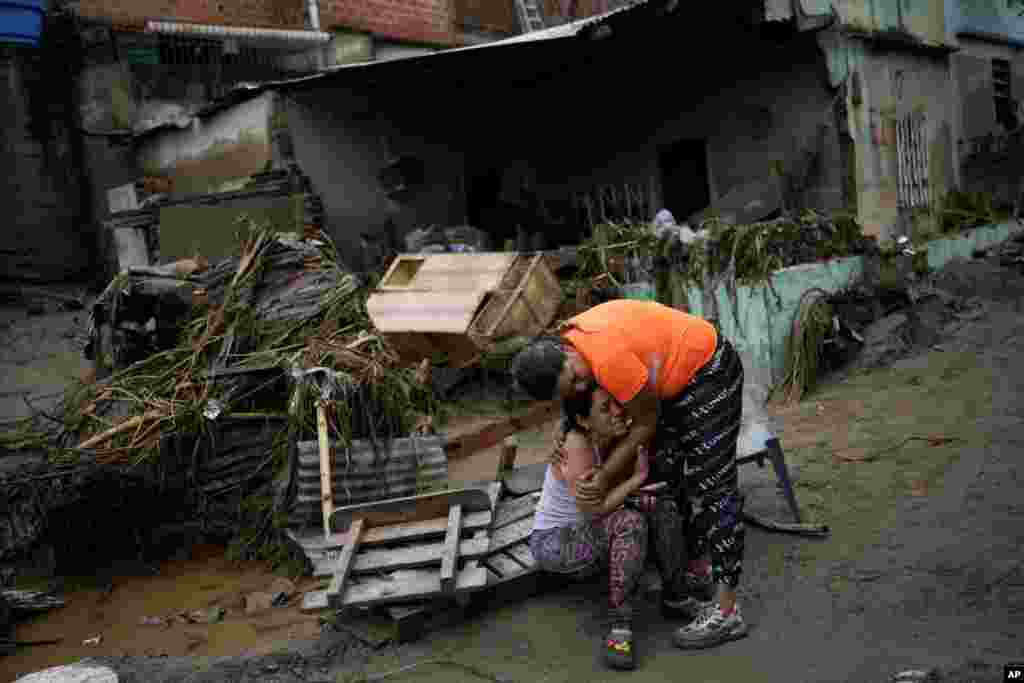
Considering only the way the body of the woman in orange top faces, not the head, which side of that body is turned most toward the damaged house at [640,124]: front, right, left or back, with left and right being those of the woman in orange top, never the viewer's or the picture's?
right

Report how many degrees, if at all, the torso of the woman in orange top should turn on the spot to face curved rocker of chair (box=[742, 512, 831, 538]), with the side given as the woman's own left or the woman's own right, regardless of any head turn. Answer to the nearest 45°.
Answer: approximately 135° to the woman's own right

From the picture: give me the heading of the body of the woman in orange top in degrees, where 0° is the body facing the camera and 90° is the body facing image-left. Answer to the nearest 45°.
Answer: approximately 90°

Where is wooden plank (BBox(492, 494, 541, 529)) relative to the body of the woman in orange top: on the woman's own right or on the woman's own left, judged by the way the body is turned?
on the woman's own right

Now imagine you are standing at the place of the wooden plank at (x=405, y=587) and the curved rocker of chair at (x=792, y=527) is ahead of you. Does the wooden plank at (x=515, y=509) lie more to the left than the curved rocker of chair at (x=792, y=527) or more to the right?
left
